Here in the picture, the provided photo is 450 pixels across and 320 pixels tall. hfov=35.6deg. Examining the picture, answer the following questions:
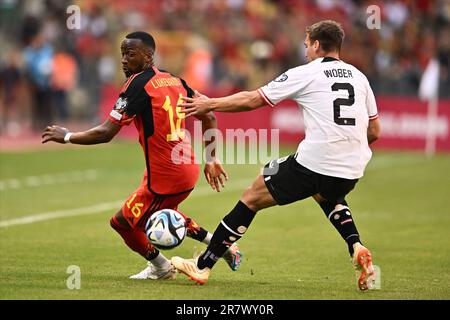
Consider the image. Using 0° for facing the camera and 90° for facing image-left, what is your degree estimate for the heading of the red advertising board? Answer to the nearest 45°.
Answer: approximately 0°

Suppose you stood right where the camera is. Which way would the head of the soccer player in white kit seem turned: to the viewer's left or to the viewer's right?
to the viewer's left

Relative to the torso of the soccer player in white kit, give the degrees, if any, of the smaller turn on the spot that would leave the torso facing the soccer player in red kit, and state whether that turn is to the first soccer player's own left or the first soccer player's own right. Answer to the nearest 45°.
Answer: approximately 45° to the first soccer player's own left

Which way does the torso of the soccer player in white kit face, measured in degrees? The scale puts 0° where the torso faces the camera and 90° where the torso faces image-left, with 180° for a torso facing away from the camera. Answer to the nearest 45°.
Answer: approximately 135°

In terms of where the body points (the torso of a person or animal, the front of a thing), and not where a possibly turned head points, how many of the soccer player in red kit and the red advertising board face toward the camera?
1

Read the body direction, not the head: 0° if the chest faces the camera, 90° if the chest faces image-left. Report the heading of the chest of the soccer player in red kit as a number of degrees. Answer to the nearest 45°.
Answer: approximately 135°
